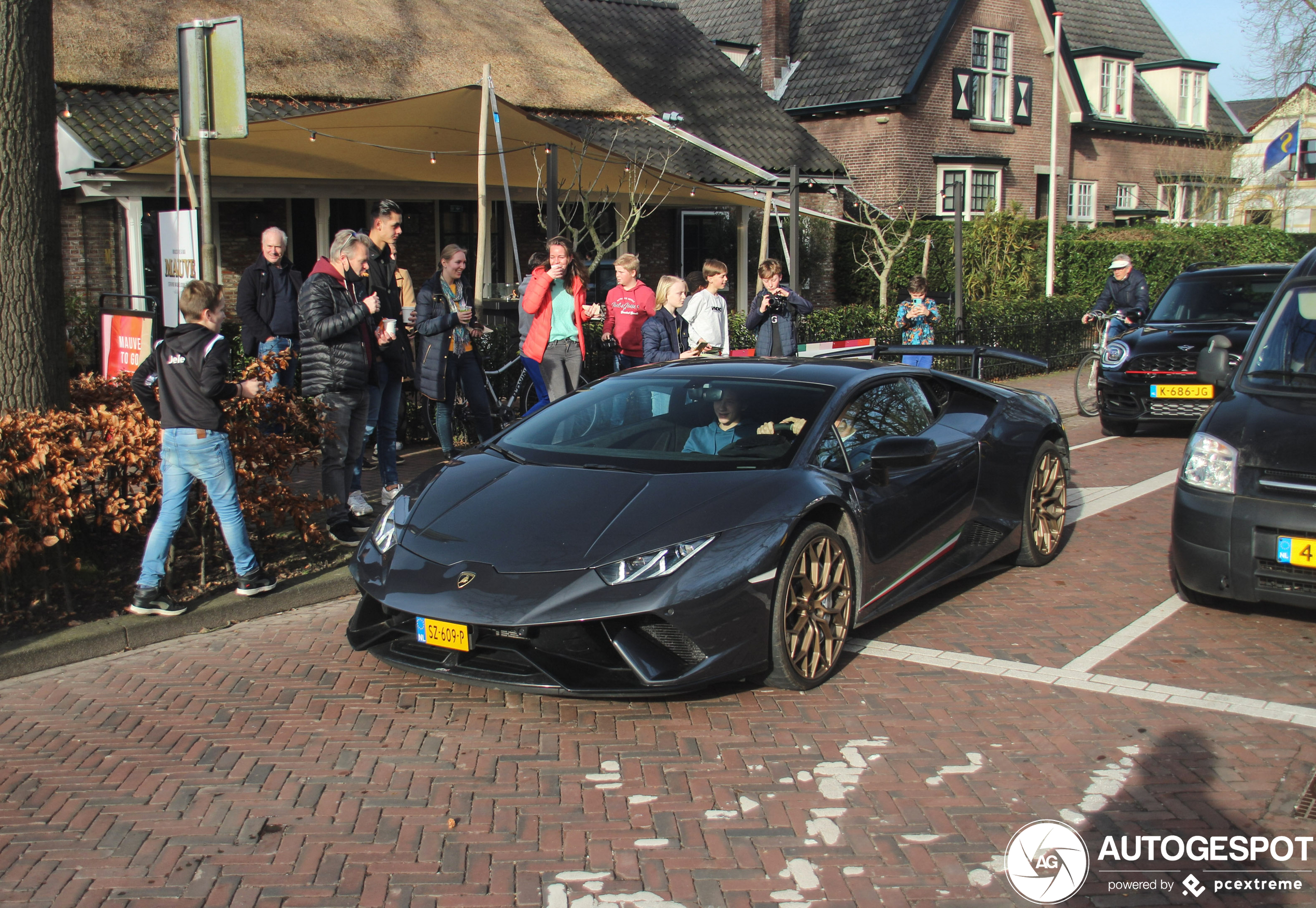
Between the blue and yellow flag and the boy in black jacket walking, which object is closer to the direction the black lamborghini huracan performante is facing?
the boy in black jacket walking

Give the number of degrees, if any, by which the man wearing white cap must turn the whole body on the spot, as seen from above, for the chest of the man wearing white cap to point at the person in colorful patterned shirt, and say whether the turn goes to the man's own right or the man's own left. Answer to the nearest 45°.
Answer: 0° — they already face them

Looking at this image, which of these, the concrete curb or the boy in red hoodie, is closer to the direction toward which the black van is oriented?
the concrete curb

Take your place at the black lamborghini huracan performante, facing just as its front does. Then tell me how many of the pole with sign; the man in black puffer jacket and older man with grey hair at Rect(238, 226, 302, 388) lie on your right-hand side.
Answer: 3

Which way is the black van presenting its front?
toward the camera

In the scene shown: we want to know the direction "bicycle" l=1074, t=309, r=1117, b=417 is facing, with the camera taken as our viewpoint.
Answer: facing the viewer and to the left of the viewer

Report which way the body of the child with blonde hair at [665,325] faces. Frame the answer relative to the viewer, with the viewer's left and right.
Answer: facing the viewer and to the right of the viewer

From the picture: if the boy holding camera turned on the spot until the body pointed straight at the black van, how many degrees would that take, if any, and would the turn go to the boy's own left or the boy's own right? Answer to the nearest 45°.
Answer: approximately 45° to the boy's own left

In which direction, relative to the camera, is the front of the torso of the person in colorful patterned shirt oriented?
toward the camera

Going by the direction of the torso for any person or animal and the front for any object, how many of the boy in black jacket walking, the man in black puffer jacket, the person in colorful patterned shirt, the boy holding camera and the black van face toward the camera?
3

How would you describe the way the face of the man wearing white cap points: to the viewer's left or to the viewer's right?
to the viewer's left

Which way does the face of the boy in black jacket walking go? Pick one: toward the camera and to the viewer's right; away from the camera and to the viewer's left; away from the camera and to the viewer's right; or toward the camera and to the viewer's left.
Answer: away from the camera and to the viewer's right

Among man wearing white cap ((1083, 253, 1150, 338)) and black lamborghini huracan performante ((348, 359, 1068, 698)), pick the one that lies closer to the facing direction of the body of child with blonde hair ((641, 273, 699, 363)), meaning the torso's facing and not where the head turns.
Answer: the black lamborghini huracan performante

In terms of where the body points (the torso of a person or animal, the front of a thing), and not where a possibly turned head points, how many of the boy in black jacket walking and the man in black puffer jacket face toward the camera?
0

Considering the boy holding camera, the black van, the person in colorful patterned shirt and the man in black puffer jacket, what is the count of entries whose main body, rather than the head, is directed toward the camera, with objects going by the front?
3

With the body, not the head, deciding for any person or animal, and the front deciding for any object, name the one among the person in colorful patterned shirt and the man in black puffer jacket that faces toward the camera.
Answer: the person in colorful patterned shirt

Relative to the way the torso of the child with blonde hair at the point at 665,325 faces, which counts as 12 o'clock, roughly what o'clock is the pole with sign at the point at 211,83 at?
The pole with sign is roughly at 3 o'clock from the child with blonde hair.
